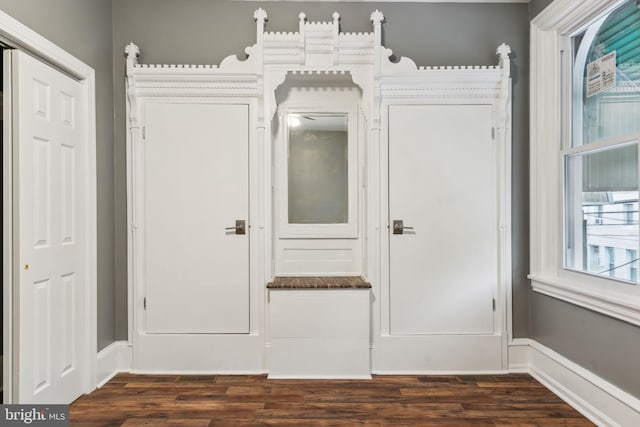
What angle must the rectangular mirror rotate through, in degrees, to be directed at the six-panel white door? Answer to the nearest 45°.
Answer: approximately 45° to its right

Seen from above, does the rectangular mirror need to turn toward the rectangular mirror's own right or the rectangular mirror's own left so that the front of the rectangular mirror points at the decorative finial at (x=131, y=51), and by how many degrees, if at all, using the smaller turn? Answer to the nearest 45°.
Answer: approximately 90° to the rectangular mirror's own right

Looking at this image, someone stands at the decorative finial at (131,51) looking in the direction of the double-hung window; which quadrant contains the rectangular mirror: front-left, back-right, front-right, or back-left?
front-left

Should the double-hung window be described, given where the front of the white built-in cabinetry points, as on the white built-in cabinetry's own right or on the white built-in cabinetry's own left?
on the white built-in cabinetry's own left

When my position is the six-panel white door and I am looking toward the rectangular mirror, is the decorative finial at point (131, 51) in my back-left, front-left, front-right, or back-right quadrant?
front-left

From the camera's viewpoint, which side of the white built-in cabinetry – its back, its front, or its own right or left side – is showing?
front
